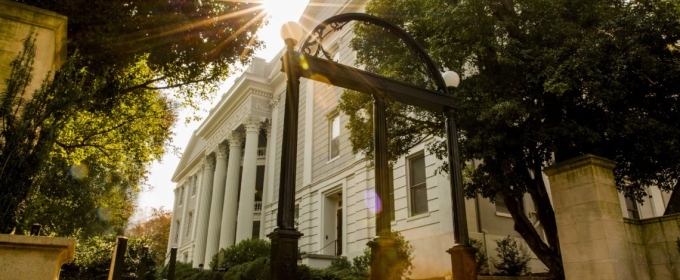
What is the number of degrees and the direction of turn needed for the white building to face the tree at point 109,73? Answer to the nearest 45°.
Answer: approximately 45° to its left

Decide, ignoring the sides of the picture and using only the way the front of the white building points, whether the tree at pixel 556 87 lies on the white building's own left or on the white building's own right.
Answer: on the white building's own left

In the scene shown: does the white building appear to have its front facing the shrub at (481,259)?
no

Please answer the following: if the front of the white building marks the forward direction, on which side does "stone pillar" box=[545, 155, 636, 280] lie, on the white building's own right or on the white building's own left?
on the white building's own left

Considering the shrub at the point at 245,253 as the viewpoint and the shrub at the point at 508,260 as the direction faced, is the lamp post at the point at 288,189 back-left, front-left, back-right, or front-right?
front-right

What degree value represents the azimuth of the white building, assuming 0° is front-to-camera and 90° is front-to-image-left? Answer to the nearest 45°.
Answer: approximately 45°

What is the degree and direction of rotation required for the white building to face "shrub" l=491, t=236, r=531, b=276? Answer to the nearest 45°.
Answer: approximately 90° to its left

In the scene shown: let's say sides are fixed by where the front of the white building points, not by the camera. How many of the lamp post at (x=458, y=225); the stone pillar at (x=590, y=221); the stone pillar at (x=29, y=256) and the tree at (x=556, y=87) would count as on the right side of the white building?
0

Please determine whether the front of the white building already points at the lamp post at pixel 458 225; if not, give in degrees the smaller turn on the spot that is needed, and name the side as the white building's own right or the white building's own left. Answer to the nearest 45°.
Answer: approximately 45° to the white building's own left

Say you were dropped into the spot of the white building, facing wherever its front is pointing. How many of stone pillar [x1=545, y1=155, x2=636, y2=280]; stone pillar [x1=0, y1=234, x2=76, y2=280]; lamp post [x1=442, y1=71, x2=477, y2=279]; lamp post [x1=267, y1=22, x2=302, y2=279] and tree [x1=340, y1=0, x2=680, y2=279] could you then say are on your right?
0

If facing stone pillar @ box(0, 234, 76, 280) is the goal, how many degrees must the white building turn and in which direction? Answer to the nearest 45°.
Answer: approximately 45° to its left

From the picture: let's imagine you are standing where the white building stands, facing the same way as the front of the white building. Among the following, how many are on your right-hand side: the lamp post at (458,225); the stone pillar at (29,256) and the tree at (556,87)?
0
